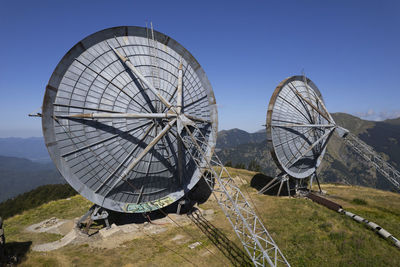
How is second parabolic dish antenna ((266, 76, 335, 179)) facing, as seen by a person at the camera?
facing the viewer and to the right of the viewer

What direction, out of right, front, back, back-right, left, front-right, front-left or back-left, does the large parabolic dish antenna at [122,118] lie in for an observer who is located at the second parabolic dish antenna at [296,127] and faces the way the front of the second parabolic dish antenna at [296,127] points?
right

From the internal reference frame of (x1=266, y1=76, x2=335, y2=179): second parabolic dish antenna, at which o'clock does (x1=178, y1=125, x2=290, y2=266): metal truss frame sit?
The metal truss frame is roughly at 2 o'clock from the second parabolic dish antenna.

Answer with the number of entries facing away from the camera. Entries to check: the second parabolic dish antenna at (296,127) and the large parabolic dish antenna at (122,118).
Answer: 0

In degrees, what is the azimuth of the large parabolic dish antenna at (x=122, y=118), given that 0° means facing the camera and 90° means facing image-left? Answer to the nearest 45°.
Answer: approximately 315°

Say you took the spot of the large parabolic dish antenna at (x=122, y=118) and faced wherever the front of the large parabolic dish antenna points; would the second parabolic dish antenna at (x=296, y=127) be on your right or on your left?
on your left

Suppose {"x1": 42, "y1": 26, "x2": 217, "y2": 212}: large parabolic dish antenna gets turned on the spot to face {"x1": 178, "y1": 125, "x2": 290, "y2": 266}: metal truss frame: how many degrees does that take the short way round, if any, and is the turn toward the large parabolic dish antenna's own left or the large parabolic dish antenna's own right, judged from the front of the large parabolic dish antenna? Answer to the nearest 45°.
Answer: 0° — it already faces it

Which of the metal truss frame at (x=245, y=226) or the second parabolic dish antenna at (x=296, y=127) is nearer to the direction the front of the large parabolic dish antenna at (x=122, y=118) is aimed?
the metal truss frame
